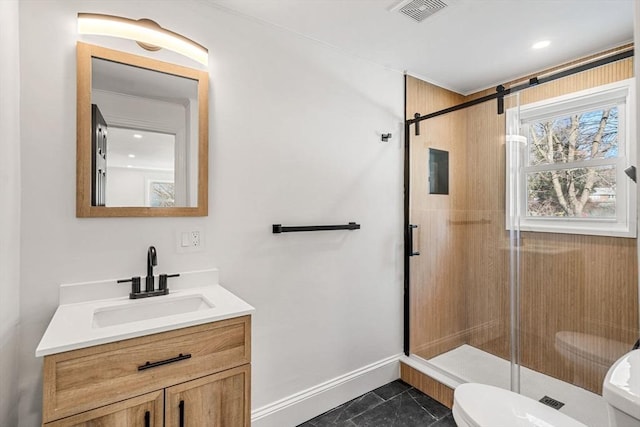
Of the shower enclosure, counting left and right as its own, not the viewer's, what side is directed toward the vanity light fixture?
front

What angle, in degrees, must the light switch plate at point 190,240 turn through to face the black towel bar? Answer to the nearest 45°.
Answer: approximately 90° to its left

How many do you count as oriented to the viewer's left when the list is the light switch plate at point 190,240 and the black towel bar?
0

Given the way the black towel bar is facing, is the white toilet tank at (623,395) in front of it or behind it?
in front

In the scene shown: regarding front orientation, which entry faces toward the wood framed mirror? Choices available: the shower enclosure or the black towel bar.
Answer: the shower enclosure

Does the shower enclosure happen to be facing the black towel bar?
yes

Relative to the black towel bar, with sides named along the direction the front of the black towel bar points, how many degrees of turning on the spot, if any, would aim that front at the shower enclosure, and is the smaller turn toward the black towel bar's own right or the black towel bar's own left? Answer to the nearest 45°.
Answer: approximately 45° to the black towel bar's own left

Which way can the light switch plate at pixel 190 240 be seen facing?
toward the camera

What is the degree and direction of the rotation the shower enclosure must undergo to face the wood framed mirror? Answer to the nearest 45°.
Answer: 0° — it already faces it

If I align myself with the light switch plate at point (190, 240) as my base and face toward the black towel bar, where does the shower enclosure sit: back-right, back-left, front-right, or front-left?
front-right

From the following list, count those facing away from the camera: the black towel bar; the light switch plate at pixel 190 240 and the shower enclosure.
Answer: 0

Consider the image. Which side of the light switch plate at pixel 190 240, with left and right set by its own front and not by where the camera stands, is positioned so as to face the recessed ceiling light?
left

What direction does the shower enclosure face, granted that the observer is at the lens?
facing the viewer and to the left of the viewer

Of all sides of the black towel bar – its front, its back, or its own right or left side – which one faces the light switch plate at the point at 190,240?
right
